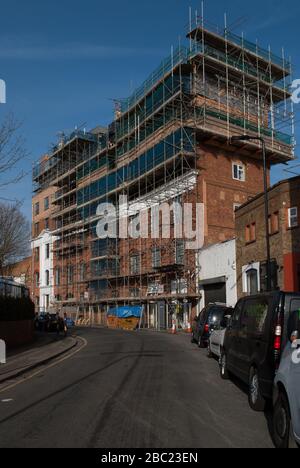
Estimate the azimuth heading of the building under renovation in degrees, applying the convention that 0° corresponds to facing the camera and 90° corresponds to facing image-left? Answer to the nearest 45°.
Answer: approximately 45°

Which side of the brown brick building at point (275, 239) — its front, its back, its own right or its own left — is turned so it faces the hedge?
front

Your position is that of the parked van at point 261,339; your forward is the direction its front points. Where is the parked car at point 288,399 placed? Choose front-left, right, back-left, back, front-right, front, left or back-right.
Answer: back-left

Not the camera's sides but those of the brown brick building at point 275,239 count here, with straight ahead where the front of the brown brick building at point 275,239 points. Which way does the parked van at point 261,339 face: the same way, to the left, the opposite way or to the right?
to the right

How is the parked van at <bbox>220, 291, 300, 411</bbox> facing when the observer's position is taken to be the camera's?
facing away from the viewer and to the left of the viewer

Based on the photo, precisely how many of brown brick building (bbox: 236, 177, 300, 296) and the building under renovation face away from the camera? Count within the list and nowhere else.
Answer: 0

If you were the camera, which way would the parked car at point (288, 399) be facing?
facing away from the viewer and to the left of the viewer

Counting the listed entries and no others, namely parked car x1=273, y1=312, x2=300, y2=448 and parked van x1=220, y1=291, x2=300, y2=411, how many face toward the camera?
0

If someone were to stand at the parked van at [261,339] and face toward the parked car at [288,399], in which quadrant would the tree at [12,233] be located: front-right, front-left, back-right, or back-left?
back-right

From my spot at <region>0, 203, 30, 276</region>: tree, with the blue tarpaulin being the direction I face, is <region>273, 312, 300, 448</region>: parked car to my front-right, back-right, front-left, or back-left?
back-right

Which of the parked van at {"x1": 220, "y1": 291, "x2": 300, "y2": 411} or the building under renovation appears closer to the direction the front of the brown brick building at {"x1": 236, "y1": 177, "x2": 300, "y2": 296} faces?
the parked van

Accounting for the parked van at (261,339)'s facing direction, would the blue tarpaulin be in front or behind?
in front

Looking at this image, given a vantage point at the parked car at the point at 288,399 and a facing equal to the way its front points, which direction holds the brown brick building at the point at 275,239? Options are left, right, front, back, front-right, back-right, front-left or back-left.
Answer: front-right

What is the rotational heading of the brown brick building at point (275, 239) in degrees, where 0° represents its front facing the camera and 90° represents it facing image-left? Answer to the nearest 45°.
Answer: approximately 45°

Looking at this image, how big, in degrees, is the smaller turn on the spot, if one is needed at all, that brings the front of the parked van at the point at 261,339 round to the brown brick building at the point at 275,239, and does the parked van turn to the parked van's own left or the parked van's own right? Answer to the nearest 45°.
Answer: approximately 45° to the parked van's own right

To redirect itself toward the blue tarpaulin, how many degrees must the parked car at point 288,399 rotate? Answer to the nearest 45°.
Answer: approximately 45° to its right

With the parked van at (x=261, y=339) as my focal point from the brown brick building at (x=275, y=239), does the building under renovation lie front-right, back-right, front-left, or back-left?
back-right
